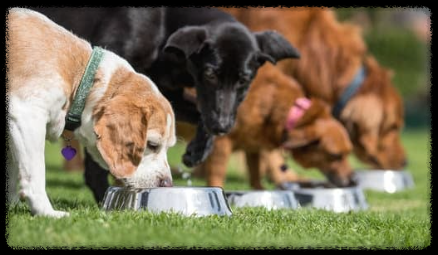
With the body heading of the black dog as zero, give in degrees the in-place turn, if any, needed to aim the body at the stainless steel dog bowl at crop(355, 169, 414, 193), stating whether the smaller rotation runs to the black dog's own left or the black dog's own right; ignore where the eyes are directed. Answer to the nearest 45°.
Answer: approximately 90° to the black dog's own left

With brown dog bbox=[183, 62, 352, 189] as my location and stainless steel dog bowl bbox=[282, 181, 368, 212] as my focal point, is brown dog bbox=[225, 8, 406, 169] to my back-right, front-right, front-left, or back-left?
back-left

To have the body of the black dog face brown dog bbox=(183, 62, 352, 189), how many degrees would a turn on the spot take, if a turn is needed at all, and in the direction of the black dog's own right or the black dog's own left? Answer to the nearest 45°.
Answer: approximately 90° to the black dog's own left

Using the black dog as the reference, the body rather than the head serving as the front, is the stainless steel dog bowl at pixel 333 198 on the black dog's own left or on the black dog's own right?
on the black dog's own left

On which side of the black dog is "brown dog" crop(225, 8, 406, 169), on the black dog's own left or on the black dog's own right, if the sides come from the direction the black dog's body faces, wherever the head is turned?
on the black dog's own left

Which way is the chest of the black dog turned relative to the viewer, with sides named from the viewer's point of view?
facing the viewer and to the right of the viewer

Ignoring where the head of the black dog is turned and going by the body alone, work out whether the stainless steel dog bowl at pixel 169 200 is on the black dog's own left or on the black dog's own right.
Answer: on the black dog's own right
